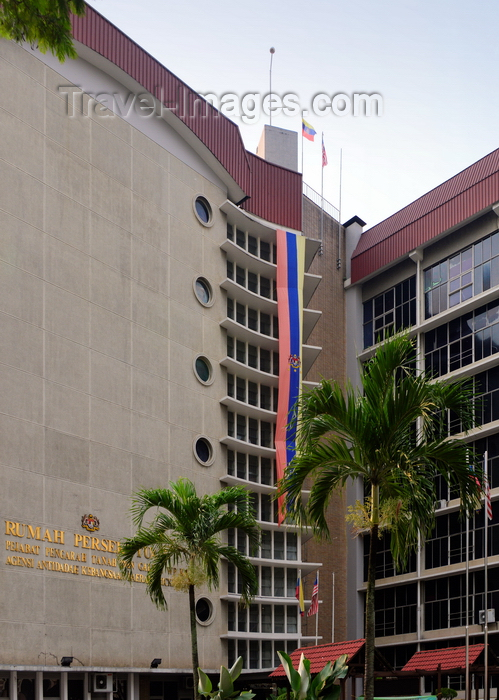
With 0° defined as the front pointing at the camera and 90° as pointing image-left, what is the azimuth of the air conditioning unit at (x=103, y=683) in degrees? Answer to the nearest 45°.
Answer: approximately 0°

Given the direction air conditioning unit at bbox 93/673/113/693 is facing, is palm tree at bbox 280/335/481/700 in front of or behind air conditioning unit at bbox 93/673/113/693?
in front

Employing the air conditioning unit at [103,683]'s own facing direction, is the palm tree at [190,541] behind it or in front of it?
in front
